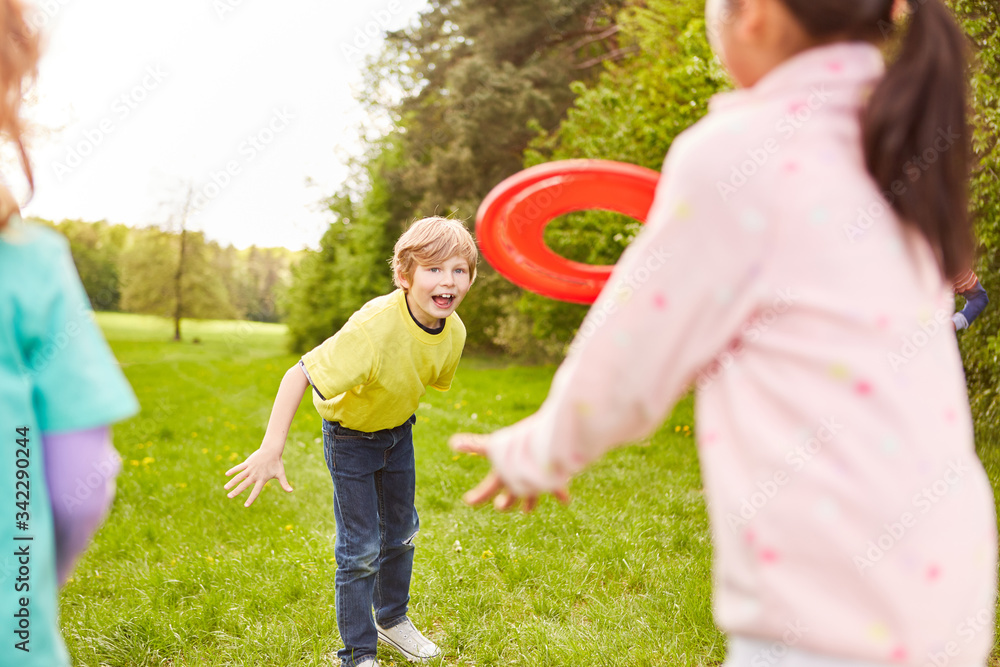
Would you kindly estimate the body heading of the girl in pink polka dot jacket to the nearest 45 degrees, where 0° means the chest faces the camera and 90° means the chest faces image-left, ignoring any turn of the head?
approximately 135°

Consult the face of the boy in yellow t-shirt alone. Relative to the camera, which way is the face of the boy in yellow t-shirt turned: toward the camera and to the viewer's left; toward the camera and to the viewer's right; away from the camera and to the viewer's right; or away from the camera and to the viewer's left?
toward the camera and to the viewer's right

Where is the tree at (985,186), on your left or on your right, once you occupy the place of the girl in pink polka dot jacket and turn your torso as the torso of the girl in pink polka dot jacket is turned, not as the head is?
on your right

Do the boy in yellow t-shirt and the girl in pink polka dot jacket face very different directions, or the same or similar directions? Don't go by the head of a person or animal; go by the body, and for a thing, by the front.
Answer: very different directions

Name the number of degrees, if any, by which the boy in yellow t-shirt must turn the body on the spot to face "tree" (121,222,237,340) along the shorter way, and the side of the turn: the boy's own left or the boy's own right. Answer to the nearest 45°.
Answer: approximately 135° to the boy's own left

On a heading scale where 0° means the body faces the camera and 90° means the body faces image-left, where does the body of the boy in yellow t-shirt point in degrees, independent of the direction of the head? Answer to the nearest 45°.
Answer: approximately 315°

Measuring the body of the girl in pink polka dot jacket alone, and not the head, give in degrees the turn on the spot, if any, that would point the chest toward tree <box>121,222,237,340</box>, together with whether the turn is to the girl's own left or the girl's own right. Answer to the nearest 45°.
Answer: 0° — they already face it

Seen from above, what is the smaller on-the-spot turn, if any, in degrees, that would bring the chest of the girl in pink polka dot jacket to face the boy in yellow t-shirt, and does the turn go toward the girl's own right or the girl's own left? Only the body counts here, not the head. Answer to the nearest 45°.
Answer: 0° — they already face them

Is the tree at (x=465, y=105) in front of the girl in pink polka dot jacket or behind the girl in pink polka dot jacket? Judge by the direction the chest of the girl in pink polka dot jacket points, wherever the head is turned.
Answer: in front
